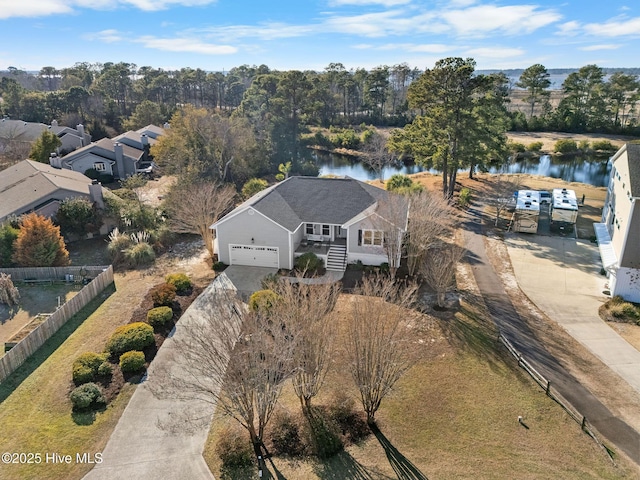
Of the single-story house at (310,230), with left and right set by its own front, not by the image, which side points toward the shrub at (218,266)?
right

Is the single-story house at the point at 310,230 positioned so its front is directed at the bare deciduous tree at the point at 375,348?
yes

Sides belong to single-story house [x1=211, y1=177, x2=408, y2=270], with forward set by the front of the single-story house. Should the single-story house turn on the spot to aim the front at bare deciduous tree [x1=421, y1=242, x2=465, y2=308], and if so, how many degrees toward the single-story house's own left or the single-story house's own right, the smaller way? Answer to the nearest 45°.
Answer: approximately 45° to the single-story house's own left

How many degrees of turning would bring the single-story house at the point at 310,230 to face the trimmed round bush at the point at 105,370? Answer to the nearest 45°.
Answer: approximately 45° to its right

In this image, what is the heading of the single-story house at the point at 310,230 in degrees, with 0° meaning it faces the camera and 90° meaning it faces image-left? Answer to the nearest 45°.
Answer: approximately 0°

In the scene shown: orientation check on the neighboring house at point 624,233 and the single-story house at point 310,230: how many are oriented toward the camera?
1

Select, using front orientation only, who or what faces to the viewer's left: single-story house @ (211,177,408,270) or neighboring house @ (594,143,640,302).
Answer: the neighboring house

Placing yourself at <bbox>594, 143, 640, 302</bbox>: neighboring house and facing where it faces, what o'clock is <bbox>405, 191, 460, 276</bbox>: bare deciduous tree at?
The bare deciduous tree is roughly at 11 o'clock from the neighboring house.

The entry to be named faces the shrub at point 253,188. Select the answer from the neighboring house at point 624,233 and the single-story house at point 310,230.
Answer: the neighboring house

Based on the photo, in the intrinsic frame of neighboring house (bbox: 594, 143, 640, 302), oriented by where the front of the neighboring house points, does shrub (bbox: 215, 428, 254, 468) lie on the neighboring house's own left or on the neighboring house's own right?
on the neighboring house's own left

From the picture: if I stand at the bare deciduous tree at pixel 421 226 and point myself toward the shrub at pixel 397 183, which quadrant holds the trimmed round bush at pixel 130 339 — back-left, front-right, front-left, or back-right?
back-left

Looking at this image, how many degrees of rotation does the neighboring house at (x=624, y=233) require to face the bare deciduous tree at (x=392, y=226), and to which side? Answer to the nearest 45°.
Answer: approximately 45° to its left

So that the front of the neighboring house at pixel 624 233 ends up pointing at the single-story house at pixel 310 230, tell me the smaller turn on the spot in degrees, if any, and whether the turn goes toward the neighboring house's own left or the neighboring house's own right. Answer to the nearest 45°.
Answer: approximately 45° to the neighboring house's own left

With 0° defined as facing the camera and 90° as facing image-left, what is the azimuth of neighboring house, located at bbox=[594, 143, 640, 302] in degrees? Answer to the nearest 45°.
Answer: approximately 90°
